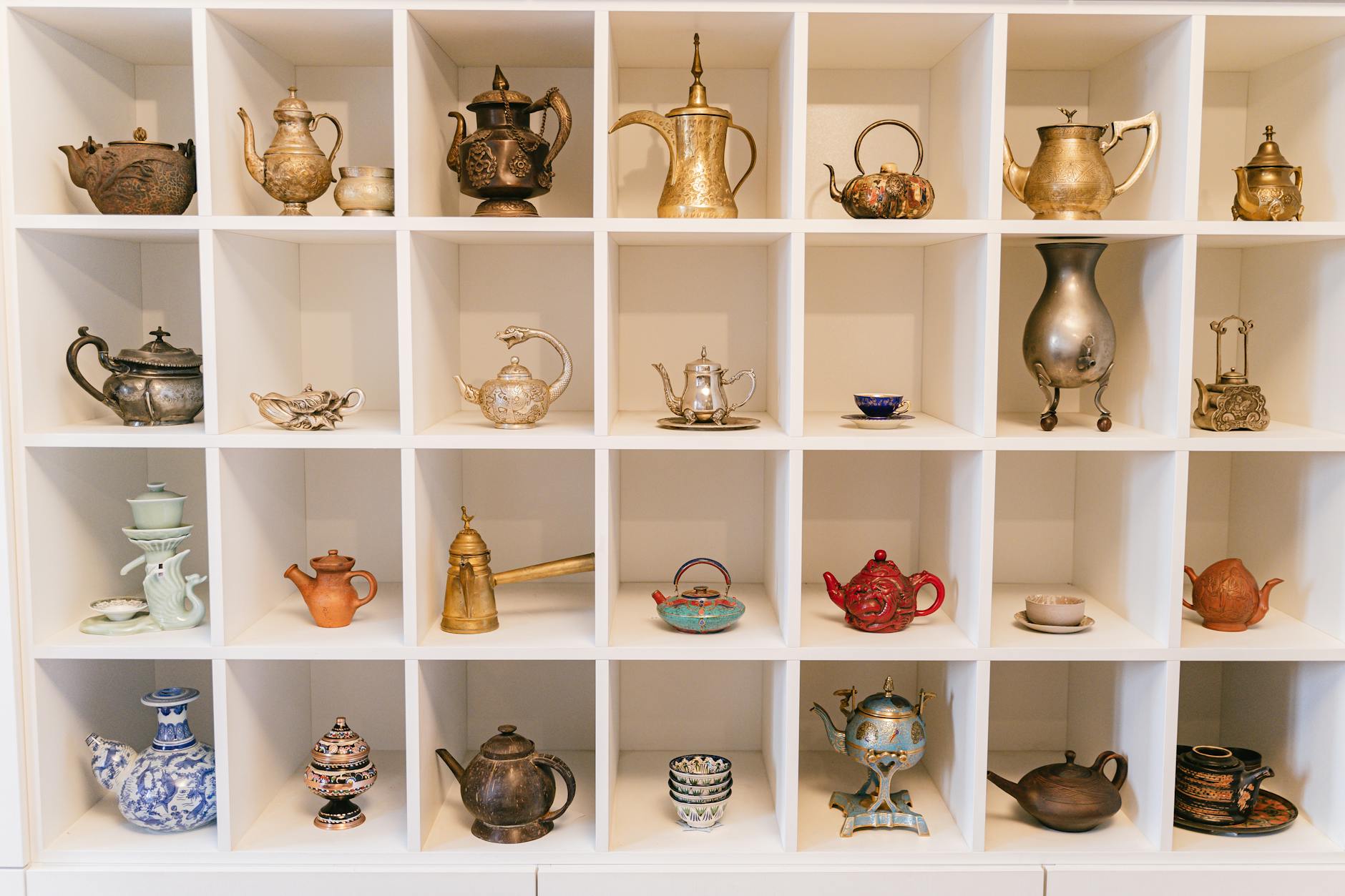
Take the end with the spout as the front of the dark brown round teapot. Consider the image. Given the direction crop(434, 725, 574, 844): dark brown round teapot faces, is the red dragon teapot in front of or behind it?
behind

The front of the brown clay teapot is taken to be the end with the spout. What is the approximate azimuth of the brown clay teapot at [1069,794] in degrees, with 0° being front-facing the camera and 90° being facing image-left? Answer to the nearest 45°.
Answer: approximately 90°

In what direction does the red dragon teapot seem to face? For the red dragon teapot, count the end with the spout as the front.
to the viewer's left

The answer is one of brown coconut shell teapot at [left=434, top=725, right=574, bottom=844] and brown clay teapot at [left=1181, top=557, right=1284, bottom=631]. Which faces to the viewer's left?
brown coconut shell teapot at [left=434, top=725, right=574, bottom=844]

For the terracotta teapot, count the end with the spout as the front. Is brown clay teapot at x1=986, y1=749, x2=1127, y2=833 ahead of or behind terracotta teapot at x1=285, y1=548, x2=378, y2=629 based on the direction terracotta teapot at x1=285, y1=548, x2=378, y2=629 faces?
behind

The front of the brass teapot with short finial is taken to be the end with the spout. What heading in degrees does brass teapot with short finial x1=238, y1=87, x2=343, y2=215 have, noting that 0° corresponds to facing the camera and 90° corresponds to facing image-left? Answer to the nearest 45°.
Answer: approximately 90°

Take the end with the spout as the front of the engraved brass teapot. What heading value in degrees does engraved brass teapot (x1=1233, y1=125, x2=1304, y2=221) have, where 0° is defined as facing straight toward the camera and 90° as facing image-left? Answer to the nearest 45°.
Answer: approximately 45°

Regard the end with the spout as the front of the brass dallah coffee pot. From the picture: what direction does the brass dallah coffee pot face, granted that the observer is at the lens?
facing to the left of the viewer
